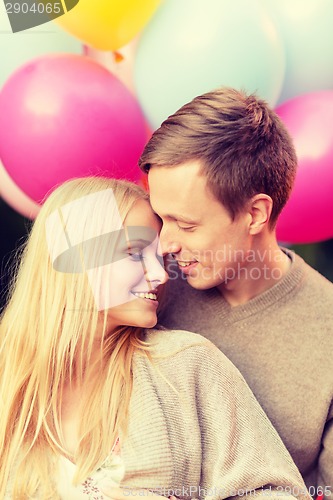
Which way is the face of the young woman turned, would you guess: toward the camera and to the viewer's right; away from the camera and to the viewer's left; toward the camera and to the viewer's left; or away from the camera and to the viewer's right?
toward the camera and to the viewer's right

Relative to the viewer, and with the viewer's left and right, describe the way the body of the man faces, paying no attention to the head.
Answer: facing the viewer and to the left of the viewer
